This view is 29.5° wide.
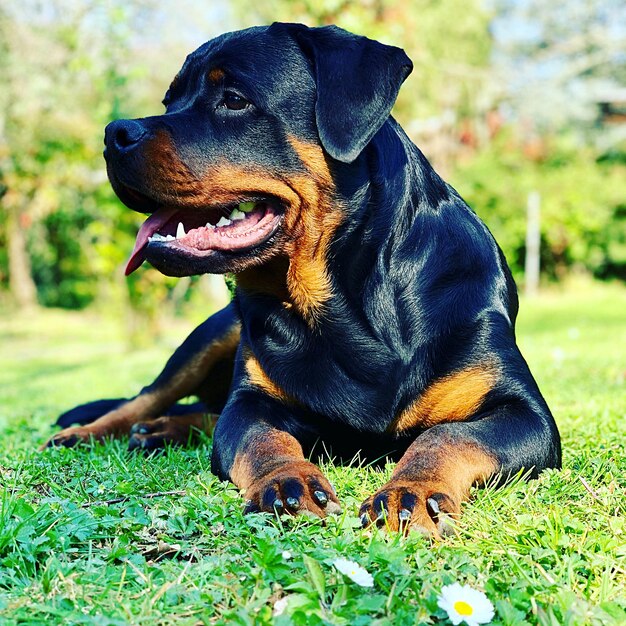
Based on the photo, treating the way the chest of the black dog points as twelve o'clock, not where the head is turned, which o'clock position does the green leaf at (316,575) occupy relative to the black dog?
The green leaf is roughly at 12 o'clock from the black dog.

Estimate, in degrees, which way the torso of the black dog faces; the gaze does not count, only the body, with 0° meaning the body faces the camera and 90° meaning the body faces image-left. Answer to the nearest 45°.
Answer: approximately 0°

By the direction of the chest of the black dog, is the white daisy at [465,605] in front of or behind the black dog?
in front

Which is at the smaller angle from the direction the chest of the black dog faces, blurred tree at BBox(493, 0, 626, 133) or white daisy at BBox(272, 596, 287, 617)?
the white daisy

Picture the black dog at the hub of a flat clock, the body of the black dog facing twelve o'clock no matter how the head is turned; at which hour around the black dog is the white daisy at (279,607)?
The white daisy is roughly at 12 o'clock from the black dog.

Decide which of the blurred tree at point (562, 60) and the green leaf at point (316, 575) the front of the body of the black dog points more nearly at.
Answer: the green leaf

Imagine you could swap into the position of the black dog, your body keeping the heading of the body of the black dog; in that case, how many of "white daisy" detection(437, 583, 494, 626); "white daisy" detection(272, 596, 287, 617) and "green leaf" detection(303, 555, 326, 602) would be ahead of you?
3

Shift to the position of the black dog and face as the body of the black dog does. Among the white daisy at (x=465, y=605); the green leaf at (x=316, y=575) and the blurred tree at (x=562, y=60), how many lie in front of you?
2

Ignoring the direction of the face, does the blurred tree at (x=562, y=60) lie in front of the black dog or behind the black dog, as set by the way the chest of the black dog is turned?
behind

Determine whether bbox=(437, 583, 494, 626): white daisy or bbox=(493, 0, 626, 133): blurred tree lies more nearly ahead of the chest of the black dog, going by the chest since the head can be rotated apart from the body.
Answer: the white daisy
